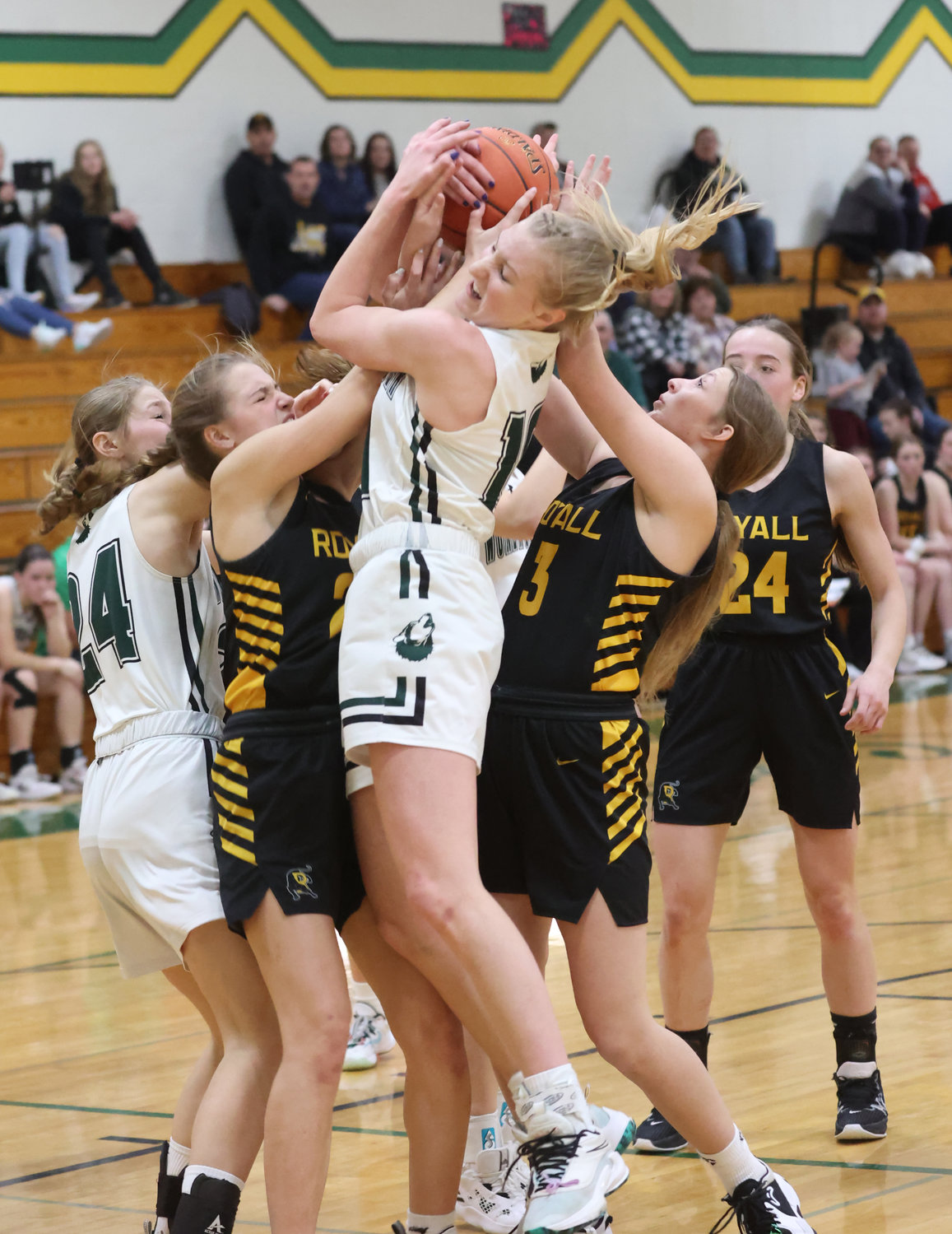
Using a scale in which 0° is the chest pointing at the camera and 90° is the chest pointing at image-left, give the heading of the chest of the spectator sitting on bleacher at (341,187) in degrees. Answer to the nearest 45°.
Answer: approximately 0°

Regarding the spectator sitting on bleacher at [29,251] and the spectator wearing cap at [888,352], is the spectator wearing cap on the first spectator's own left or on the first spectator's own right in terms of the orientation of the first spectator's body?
on the first spectator's own left

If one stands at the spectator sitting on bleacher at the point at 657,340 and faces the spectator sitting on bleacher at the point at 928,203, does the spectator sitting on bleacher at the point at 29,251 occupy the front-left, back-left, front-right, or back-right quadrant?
back-left

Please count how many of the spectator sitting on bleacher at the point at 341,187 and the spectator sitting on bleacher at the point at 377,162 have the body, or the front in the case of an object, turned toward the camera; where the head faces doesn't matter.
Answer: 2

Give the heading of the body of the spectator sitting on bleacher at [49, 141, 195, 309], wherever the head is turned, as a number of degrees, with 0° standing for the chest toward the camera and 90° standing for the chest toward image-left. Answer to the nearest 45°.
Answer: approximately 315°

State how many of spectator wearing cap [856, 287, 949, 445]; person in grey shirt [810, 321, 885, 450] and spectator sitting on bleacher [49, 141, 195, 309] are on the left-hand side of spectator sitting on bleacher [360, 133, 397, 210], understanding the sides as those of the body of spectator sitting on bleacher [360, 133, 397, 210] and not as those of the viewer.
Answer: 2

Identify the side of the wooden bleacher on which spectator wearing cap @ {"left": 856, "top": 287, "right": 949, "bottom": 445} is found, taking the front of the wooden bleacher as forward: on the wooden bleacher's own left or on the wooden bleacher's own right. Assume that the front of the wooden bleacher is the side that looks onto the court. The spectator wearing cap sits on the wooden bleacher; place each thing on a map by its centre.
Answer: on the wooden bleacher's own left

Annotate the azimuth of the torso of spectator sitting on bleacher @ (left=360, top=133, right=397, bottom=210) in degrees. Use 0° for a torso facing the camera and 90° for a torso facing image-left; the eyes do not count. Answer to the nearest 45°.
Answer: approximately 0°

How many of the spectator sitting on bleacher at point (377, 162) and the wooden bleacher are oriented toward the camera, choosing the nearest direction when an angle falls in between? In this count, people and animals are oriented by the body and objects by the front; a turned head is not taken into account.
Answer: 2
